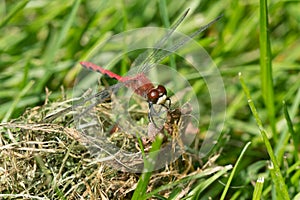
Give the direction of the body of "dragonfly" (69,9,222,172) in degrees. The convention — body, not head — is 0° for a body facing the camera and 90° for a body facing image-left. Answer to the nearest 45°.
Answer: approximately 315°
